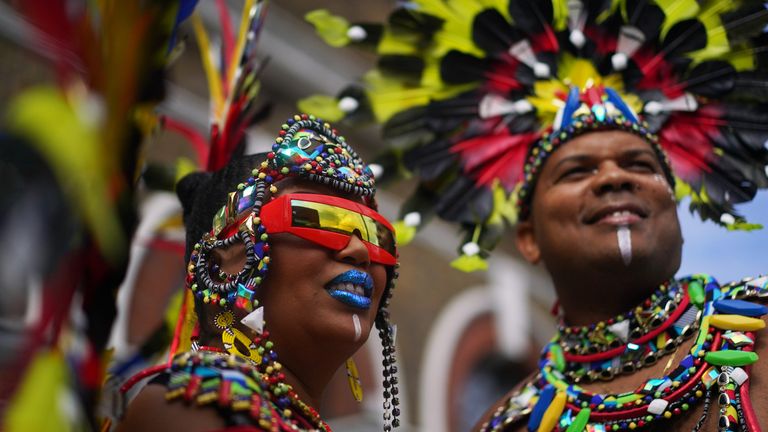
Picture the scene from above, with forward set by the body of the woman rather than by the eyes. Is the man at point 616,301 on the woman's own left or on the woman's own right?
on the woman's own left

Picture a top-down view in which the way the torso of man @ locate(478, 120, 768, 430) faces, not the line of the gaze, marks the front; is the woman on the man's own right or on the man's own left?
on the man's own right

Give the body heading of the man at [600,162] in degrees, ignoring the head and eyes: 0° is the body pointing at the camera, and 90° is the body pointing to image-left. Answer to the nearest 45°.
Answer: approximately 315°

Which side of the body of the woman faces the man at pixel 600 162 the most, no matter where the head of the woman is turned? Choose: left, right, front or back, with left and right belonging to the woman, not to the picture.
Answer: left

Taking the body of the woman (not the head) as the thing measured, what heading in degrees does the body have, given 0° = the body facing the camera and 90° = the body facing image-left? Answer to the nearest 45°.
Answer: approximately 315°

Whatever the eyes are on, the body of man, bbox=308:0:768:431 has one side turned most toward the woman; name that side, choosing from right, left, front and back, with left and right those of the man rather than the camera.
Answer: right
